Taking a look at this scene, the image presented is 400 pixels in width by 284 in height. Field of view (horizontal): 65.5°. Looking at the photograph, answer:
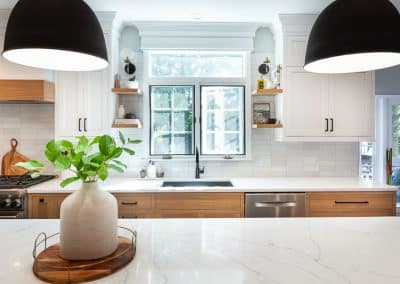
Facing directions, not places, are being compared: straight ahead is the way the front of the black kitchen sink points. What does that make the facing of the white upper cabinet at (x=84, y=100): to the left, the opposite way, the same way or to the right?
the same way

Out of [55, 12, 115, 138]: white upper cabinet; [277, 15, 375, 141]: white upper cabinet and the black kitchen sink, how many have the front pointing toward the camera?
3

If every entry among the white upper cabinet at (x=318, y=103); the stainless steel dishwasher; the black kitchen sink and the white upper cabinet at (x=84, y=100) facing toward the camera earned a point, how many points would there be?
4

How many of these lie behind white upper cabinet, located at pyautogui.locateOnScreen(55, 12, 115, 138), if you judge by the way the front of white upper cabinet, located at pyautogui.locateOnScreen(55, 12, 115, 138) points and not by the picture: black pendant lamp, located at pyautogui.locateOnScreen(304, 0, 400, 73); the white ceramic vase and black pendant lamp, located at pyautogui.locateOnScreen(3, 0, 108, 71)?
0

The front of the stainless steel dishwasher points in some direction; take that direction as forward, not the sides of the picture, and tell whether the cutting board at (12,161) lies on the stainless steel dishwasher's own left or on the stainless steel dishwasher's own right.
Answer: on the stainless steel dishwasher's own right

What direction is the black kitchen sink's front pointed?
toward the camera

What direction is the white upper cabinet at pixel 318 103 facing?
toward the camera

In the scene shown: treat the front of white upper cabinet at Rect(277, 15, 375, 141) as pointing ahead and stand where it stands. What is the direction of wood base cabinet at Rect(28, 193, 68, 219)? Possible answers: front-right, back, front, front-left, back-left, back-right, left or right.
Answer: front-right

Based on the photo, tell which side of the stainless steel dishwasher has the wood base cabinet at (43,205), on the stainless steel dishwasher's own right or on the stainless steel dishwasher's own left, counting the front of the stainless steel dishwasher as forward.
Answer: on the stainless steel dishwasher's own right

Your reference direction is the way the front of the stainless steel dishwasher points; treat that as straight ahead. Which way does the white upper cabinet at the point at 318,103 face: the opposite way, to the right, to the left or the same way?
the same way

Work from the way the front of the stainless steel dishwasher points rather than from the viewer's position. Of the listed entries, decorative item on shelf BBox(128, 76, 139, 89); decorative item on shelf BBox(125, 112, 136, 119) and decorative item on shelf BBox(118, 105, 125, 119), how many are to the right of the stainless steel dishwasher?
3

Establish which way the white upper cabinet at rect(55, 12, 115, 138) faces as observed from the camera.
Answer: facing the viewer

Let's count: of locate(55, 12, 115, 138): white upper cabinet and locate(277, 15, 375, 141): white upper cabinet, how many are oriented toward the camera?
2

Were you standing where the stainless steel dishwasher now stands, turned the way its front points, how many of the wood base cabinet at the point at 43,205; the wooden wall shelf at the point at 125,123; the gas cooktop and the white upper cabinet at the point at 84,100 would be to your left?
0

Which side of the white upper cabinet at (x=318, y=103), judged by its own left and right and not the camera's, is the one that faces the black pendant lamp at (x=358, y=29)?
front

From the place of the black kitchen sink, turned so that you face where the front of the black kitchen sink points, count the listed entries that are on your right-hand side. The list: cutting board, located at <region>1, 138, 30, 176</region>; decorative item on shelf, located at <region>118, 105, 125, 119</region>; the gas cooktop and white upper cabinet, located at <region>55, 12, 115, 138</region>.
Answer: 4

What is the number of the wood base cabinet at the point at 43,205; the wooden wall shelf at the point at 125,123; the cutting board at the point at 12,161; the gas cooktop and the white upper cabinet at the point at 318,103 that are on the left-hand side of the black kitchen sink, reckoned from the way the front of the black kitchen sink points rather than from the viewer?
1

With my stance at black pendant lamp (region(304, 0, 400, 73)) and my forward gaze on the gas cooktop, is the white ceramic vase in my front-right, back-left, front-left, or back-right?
front-left

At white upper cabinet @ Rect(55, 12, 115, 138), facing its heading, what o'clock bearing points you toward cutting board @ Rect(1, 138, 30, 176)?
The cutting board is roughly at 4 o'clock from the white upper cabinet.

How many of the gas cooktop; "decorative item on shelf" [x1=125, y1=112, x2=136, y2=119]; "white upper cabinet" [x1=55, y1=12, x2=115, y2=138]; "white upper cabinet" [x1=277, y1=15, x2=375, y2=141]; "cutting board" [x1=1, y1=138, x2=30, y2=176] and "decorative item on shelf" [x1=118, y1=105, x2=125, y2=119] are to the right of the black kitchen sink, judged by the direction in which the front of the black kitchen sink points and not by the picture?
5
